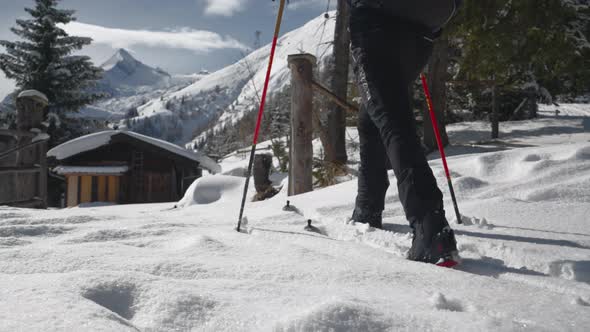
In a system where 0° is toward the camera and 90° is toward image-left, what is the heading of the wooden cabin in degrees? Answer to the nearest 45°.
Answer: approximately 0°

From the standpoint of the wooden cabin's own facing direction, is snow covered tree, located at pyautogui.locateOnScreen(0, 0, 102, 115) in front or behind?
behind
